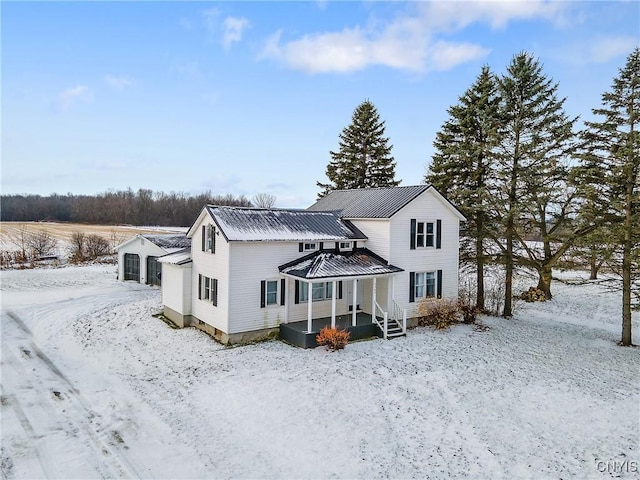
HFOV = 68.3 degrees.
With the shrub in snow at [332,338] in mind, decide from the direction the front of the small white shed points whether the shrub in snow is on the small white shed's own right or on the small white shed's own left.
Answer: on the small white shed's own left

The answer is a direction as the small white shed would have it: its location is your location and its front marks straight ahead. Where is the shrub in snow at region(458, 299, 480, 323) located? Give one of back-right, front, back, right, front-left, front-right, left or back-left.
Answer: left

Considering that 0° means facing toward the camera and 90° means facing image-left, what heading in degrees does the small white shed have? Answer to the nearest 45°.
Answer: approximately 45°

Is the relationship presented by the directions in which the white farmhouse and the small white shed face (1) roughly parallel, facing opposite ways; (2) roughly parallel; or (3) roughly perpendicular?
roughly perpendicular

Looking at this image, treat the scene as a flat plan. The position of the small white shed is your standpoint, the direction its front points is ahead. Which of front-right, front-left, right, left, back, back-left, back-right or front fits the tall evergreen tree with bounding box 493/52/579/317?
left

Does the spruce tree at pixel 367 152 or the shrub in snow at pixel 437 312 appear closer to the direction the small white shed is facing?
the shrub in snow

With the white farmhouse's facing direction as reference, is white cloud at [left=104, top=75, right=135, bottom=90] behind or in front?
behind

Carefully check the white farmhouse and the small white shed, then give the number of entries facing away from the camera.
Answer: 0

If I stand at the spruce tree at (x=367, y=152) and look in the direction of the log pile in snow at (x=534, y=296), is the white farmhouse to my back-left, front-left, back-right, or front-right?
front-right

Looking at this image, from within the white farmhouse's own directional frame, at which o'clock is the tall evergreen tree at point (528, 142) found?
The tall evergreen tree is roughly at 10 o'clock from the white farmhouse.

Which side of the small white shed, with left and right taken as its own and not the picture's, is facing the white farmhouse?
left

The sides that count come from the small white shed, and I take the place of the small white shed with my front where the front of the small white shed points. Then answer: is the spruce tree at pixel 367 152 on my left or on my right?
on my left
